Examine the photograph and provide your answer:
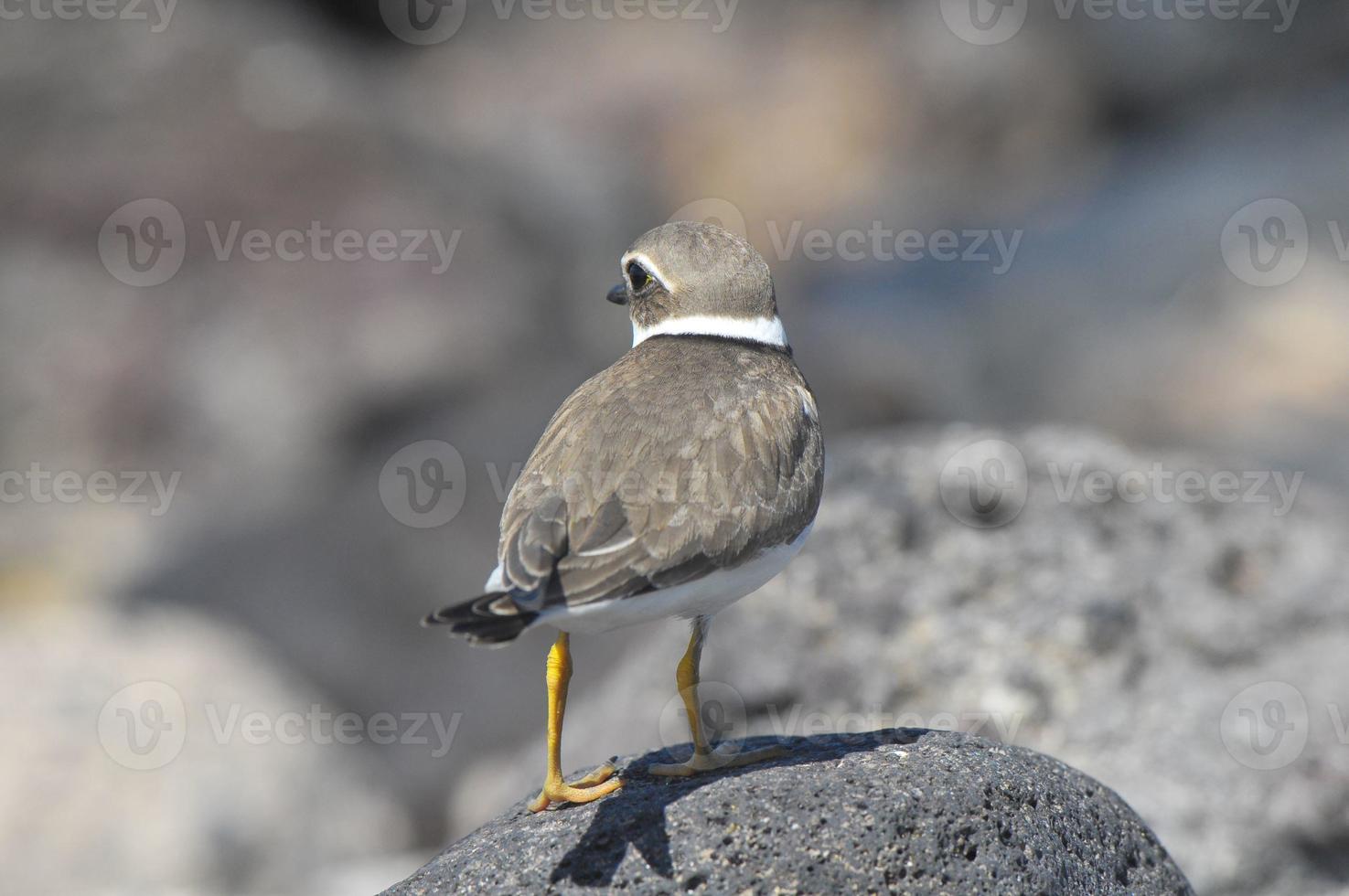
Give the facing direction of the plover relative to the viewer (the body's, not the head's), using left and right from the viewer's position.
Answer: facing away from the viewer and to the right of the viewer
